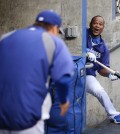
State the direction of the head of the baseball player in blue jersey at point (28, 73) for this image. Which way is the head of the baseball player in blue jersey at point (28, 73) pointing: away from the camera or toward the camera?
away from the camera

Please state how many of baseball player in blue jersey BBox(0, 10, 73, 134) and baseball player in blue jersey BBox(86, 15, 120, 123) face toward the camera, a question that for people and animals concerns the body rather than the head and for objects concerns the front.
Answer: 1

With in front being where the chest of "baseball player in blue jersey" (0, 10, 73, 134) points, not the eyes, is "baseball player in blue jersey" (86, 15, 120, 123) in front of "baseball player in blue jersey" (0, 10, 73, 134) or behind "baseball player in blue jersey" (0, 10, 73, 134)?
in front

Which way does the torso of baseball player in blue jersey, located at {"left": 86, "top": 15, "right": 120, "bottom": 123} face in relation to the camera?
toward the camera

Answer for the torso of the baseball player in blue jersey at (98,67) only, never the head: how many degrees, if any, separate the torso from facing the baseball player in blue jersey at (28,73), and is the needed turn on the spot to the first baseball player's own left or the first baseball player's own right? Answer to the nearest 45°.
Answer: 0° — they already face them

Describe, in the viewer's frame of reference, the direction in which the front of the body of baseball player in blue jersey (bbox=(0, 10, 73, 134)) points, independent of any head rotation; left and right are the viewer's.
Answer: facing away from the viewer and to the right of the viewer

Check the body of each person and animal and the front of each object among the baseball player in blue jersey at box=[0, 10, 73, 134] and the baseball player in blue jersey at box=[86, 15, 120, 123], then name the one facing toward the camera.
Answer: the baseball player in blue jersey at box=[86, 15, 120, 123]
